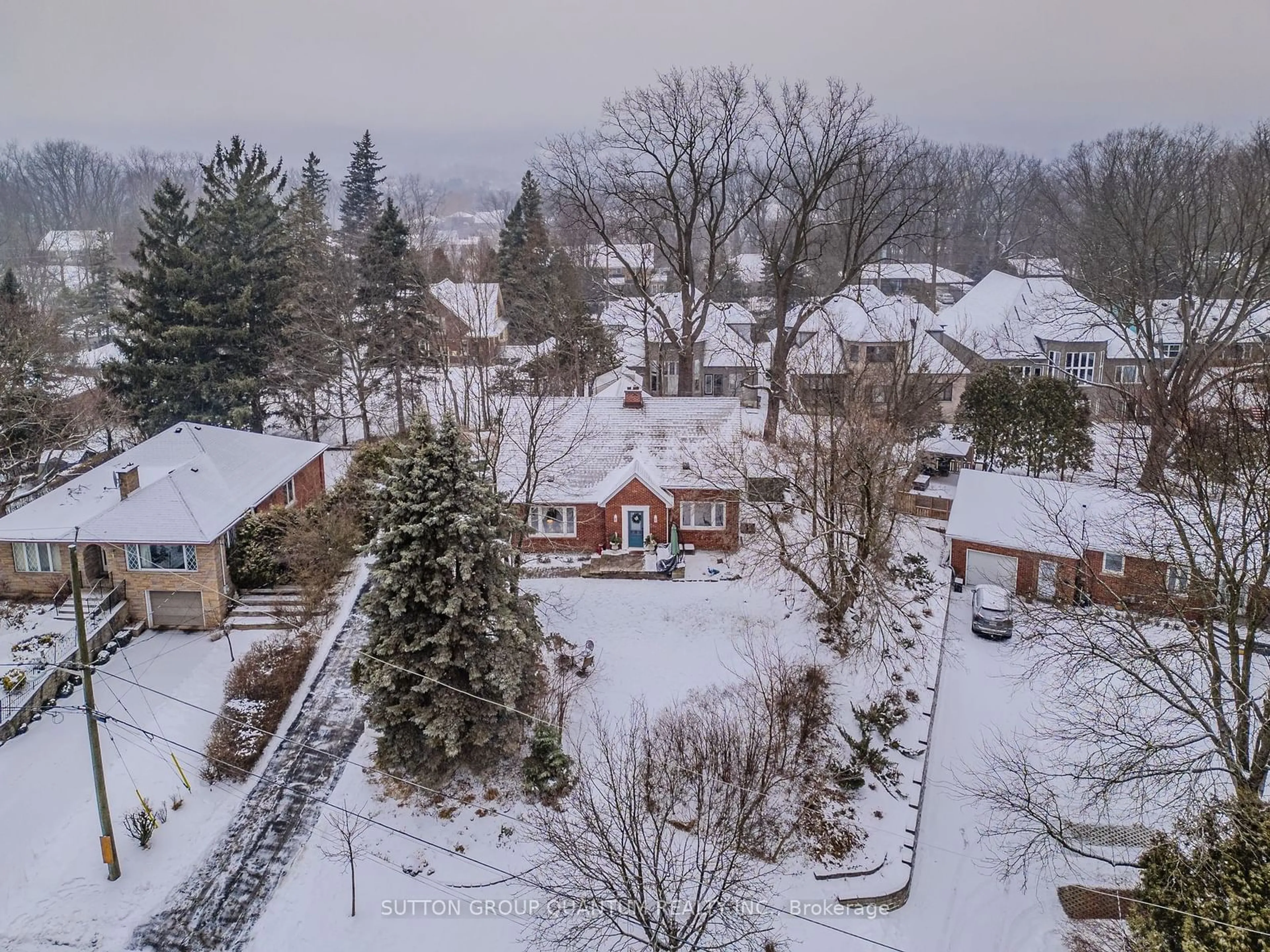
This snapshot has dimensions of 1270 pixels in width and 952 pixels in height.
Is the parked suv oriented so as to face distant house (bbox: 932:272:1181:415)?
yes

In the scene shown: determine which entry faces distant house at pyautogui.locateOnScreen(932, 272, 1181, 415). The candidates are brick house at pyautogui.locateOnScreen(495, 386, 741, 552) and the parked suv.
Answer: the parked suv

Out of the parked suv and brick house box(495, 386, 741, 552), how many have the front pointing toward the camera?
1

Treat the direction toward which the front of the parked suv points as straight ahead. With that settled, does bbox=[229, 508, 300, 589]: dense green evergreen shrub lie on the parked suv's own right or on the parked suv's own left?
on the parked suv's own left

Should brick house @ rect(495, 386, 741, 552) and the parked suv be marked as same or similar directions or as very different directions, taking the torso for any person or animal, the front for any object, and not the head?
very different directions

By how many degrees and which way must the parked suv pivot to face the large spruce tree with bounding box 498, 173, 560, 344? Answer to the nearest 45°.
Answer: approximately 45° to its left

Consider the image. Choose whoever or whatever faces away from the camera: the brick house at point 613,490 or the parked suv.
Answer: the parked suv

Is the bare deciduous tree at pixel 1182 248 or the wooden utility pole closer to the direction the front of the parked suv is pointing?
the bare deciduous tree

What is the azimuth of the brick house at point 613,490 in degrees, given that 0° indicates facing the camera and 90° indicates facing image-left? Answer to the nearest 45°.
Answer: approximately 0°

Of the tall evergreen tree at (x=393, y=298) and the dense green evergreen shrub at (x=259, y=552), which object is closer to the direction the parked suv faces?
the tall evergreen tree

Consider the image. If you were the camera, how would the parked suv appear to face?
facing away from the viewer

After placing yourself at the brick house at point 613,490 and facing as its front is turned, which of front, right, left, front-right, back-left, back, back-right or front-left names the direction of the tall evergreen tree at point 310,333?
back-right

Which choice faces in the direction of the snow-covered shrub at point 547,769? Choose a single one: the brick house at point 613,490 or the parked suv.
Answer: the brick house

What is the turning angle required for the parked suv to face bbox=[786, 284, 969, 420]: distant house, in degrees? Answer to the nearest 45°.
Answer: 0° — it already faces it
